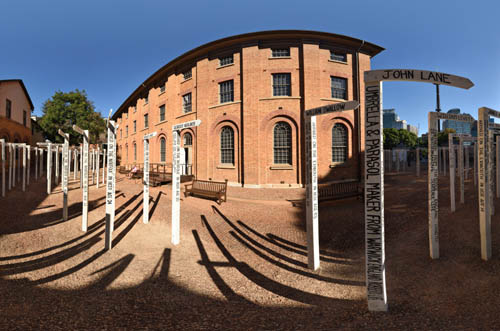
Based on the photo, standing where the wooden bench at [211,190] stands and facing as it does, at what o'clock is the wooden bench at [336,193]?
the wooden bench at [336,193] is roughly at 8 o'clock from the wooden bench at [211,190].

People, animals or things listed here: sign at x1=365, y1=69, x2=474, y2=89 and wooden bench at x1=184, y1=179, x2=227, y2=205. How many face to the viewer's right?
0

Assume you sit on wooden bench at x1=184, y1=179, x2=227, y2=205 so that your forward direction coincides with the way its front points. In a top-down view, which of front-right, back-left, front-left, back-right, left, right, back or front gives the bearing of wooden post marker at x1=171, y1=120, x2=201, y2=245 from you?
front-left

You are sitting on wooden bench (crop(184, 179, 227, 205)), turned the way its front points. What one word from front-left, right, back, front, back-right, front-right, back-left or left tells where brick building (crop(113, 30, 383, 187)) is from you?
back

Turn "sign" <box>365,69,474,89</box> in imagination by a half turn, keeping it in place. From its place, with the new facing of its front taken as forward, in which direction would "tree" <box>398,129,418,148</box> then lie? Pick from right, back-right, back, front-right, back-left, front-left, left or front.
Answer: front

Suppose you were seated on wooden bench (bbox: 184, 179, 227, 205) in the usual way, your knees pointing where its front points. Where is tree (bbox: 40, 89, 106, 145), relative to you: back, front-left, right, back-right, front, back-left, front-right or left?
right

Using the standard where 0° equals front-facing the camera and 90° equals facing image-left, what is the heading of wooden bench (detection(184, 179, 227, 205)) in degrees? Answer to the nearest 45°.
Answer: approximately 45°
